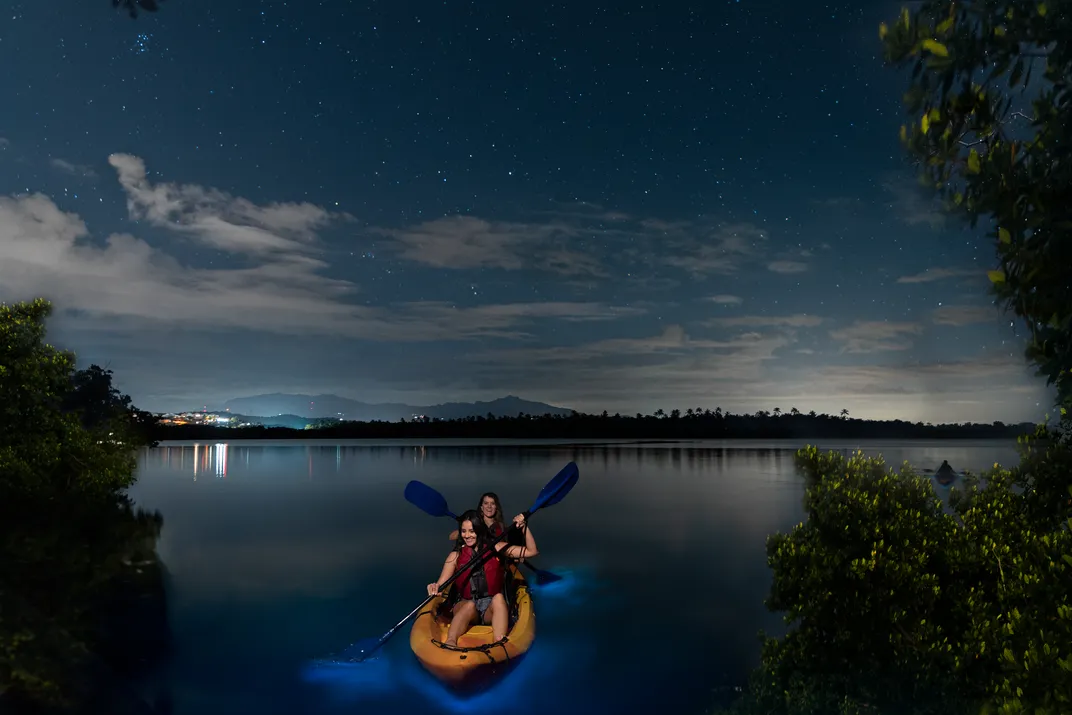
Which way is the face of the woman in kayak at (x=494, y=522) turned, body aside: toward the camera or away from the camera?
toward the camera

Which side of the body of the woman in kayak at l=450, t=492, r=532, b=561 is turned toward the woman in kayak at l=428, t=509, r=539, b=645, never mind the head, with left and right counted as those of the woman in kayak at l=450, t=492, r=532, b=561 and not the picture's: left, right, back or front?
front

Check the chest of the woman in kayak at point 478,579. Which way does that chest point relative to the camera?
toward the camera

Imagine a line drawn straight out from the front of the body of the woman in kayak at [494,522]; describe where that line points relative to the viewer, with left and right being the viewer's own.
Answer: facing the viewer

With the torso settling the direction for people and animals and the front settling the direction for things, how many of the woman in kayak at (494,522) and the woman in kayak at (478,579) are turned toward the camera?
2

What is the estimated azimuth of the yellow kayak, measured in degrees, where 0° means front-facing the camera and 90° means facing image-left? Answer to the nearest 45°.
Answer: approximately 0°

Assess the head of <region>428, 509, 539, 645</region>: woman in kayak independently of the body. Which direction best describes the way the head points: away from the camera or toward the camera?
toward the camera

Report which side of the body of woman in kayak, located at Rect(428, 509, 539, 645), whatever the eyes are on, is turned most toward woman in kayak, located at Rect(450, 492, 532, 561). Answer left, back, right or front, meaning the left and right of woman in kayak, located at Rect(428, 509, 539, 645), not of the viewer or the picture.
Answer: back

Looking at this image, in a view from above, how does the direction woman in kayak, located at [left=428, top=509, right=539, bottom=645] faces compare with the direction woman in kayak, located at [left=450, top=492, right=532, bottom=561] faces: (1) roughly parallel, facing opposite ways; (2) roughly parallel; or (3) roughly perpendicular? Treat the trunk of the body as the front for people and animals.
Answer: roughly parallel
